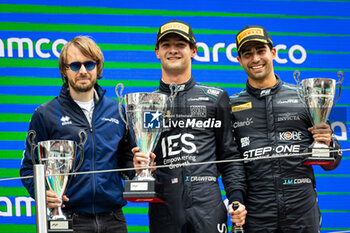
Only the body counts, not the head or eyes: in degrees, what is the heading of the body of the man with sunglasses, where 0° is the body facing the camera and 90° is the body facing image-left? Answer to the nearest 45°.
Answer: approximately 0°
